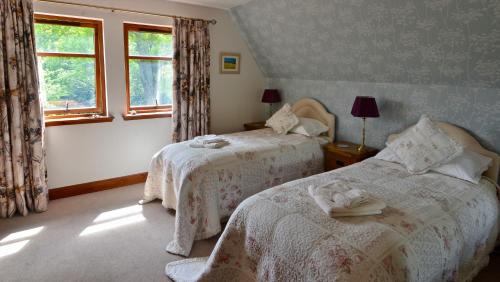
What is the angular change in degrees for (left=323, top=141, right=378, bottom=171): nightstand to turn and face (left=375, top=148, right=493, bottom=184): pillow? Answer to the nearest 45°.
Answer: approximately 90° to its left

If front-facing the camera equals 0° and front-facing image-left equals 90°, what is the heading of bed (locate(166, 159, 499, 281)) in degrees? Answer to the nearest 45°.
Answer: approximately 45°

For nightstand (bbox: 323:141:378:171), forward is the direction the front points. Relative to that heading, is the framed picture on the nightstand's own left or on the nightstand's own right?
on the nightstand's own right

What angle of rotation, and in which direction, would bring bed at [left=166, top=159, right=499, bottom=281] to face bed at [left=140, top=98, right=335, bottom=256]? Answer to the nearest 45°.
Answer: approximately 90° to its right

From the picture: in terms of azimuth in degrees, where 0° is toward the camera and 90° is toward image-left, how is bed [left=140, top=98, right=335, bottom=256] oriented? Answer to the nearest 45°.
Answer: approximately 45°

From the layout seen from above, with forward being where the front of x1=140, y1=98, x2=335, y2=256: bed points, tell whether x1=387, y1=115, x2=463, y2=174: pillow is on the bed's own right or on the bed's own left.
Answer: on the bed's own left

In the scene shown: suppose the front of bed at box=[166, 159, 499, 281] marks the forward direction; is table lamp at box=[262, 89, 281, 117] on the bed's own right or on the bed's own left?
on the bed's own right

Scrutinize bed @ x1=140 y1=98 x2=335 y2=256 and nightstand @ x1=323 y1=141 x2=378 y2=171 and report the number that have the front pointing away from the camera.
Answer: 0

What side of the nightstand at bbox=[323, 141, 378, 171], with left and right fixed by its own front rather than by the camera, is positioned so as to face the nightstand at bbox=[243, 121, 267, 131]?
right

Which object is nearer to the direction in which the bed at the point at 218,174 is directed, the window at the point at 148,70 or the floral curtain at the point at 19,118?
the floral curtain

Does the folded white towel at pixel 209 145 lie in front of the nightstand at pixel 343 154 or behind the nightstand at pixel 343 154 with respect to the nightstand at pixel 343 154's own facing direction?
in front

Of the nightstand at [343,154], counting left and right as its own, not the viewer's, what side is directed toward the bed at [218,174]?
front

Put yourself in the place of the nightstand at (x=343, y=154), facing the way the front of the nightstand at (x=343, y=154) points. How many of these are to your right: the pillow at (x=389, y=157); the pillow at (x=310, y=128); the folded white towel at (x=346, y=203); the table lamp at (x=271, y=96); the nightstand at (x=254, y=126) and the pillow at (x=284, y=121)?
4
